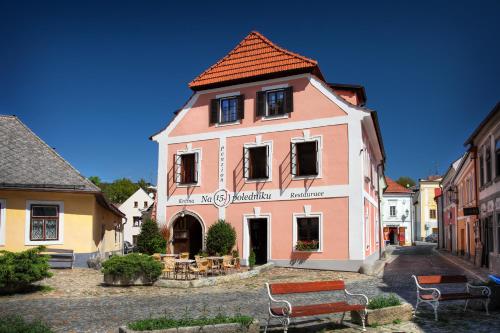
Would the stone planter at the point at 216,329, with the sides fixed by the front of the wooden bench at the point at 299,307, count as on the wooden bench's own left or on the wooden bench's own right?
on the wooden bench's own right

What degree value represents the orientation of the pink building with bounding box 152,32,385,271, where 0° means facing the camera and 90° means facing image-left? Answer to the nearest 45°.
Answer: approximately 0°

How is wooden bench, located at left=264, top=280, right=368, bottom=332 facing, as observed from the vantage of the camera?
facing the viewer and to the right of the viewer

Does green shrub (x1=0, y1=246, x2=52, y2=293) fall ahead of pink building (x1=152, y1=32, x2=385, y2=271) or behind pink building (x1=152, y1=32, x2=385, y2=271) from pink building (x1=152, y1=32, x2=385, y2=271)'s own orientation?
ahead

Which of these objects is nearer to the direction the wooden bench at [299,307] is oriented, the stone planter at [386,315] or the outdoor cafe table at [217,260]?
the stone planter

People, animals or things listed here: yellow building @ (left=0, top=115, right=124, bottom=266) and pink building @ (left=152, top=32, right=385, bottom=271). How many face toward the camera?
2

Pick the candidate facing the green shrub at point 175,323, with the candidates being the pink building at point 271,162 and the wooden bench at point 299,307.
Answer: the pink building
